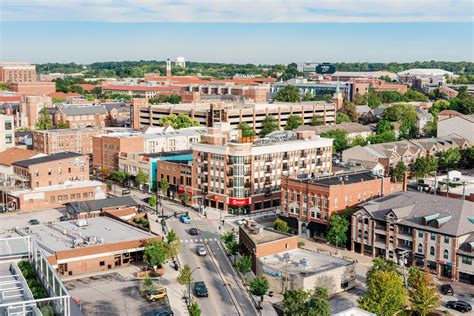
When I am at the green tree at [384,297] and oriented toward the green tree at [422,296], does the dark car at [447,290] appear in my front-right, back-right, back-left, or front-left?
front-left

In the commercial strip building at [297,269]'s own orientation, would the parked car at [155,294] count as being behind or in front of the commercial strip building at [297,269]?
in front

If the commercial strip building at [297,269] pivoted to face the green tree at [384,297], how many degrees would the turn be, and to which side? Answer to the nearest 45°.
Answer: approximately 90° to its left

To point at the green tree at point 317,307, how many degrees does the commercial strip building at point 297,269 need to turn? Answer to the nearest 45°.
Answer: approximately 45° to its left

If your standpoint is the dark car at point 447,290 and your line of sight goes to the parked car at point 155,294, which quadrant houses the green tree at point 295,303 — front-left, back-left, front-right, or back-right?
front-left

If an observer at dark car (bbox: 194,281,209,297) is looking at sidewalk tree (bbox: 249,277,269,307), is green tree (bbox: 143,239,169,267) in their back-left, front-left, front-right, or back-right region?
back-left

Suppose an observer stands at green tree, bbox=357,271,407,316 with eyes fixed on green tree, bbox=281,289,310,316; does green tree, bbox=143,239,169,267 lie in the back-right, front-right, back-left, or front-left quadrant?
front-right

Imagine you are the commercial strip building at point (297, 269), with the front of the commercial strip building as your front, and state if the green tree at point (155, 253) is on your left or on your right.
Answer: on your right

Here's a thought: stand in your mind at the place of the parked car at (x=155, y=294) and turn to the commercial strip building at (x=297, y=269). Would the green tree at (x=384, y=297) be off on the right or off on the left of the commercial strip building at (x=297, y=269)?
right

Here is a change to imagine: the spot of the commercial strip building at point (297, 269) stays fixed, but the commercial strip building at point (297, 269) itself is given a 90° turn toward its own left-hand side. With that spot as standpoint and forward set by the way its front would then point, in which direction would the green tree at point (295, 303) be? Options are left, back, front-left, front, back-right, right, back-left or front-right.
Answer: front-right

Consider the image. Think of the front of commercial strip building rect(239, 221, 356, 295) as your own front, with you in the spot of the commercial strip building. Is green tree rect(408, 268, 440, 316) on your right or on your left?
on your left

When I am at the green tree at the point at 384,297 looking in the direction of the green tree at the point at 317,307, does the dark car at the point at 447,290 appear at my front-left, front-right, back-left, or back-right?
back-right
